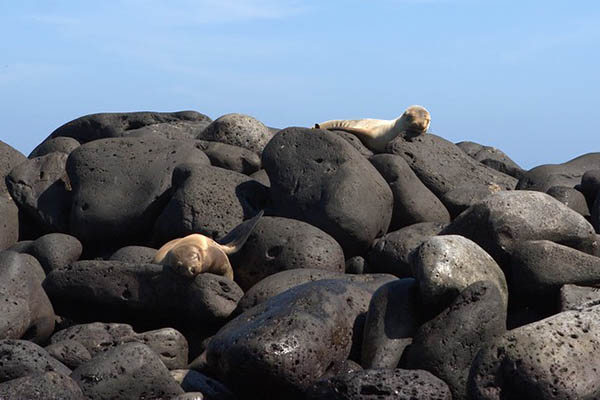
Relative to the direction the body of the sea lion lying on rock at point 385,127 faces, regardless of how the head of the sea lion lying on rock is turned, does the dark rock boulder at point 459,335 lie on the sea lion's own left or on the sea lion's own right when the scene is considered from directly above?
on the sea lion's own right

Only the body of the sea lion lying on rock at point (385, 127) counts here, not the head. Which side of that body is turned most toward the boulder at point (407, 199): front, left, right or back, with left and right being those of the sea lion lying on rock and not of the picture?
right

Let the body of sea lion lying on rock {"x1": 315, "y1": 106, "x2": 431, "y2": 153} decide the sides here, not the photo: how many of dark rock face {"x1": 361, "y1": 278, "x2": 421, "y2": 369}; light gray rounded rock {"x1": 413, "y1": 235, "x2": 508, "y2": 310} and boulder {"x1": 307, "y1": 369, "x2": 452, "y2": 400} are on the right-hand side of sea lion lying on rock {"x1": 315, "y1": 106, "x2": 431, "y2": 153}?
3

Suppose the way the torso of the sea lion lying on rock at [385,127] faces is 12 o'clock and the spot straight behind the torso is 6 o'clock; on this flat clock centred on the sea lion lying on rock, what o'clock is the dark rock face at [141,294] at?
The dark rock face is roughly at 4 o'clock from the sea lion lying on rock.

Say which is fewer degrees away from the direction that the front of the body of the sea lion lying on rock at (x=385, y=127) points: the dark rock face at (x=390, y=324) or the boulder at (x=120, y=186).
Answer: the dark rock face

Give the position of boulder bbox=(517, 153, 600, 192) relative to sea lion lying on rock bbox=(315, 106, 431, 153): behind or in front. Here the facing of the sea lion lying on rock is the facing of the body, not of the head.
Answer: in front

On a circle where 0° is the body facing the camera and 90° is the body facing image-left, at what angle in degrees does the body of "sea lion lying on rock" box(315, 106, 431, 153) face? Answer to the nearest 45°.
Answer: approximately 270°

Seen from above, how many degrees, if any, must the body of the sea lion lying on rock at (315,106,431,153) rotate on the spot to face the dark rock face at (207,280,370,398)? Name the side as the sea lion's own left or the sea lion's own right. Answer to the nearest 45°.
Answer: approximately 90° to the sea lion's own right

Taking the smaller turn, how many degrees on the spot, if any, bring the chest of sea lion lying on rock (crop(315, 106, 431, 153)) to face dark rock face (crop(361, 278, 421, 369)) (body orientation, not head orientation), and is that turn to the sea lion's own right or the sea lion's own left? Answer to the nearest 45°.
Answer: approximately 90° to the sea lion's own right
